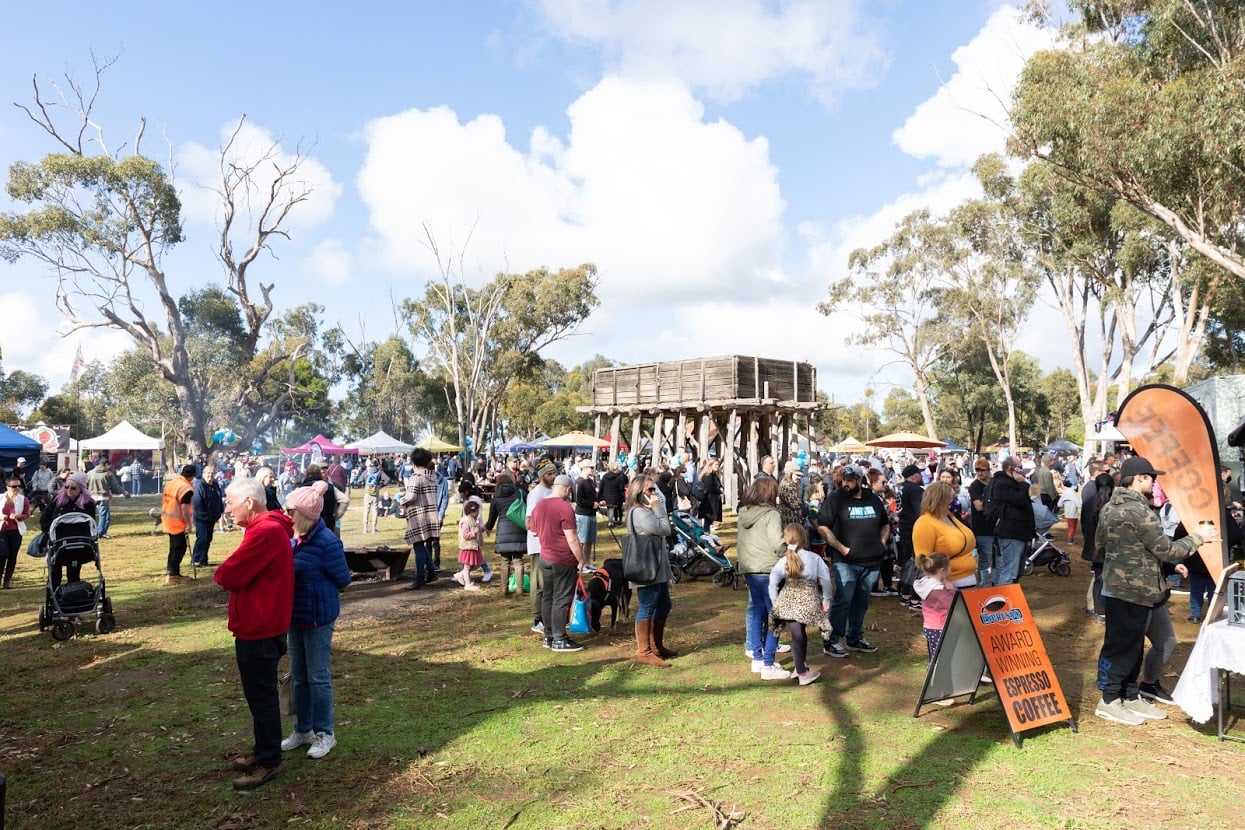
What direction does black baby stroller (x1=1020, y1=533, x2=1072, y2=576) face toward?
to the viewer's right

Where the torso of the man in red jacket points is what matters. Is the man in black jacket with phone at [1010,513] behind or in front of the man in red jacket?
behind

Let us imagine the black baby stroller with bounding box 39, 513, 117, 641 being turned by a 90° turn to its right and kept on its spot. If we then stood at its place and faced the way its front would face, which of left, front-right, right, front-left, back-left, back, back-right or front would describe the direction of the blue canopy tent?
right

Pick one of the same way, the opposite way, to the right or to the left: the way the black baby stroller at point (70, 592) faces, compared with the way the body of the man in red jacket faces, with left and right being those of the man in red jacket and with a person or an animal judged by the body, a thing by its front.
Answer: to the left

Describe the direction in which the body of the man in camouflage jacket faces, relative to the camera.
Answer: to the viewer's right

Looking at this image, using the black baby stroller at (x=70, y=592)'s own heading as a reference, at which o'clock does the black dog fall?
The black dog is roughly at 10 o'clock from the black baby stroller.

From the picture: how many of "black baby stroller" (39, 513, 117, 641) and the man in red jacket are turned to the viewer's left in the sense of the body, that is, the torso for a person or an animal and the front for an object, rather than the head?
1

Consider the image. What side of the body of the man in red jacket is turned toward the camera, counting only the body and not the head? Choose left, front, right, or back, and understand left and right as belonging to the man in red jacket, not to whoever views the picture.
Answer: left

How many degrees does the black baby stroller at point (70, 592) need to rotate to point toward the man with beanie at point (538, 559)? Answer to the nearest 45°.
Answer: approximately 45° to its left
